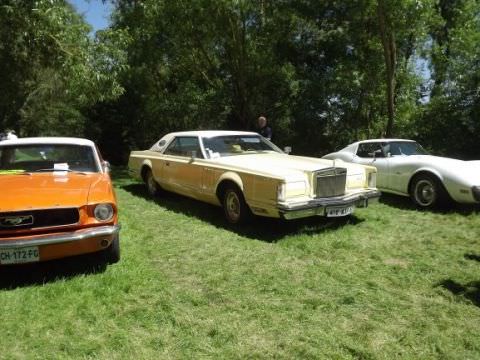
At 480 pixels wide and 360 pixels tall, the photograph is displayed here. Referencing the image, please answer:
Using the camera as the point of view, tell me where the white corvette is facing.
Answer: facing the viewer and to the right of the viewer

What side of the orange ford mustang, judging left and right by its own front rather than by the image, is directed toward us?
front

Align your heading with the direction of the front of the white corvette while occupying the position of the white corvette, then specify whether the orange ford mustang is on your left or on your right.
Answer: on your right

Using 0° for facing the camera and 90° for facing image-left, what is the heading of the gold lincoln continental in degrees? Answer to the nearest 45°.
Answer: approximately 315°

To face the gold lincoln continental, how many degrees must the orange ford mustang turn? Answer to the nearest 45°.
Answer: approximately 135° to its left

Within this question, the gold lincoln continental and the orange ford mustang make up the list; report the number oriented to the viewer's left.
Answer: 0

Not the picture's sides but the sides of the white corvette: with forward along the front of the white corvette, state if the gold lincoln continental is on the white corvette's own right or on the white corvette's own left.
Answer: on the white corvette's own right

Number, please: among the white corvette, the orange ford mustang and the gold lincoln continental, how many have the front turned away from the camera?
0
